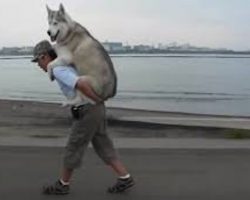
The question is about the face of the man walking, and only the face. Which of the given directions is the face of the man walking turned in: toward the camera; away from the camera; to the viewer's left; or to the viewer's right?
to the viewer's left

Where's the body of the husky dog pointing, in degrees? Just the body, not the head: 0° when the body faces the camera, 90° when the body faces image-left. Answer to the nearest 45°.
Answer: approximately 90°

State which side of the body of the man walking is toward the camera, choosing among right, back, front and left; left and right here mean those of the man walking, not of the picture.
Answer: left
